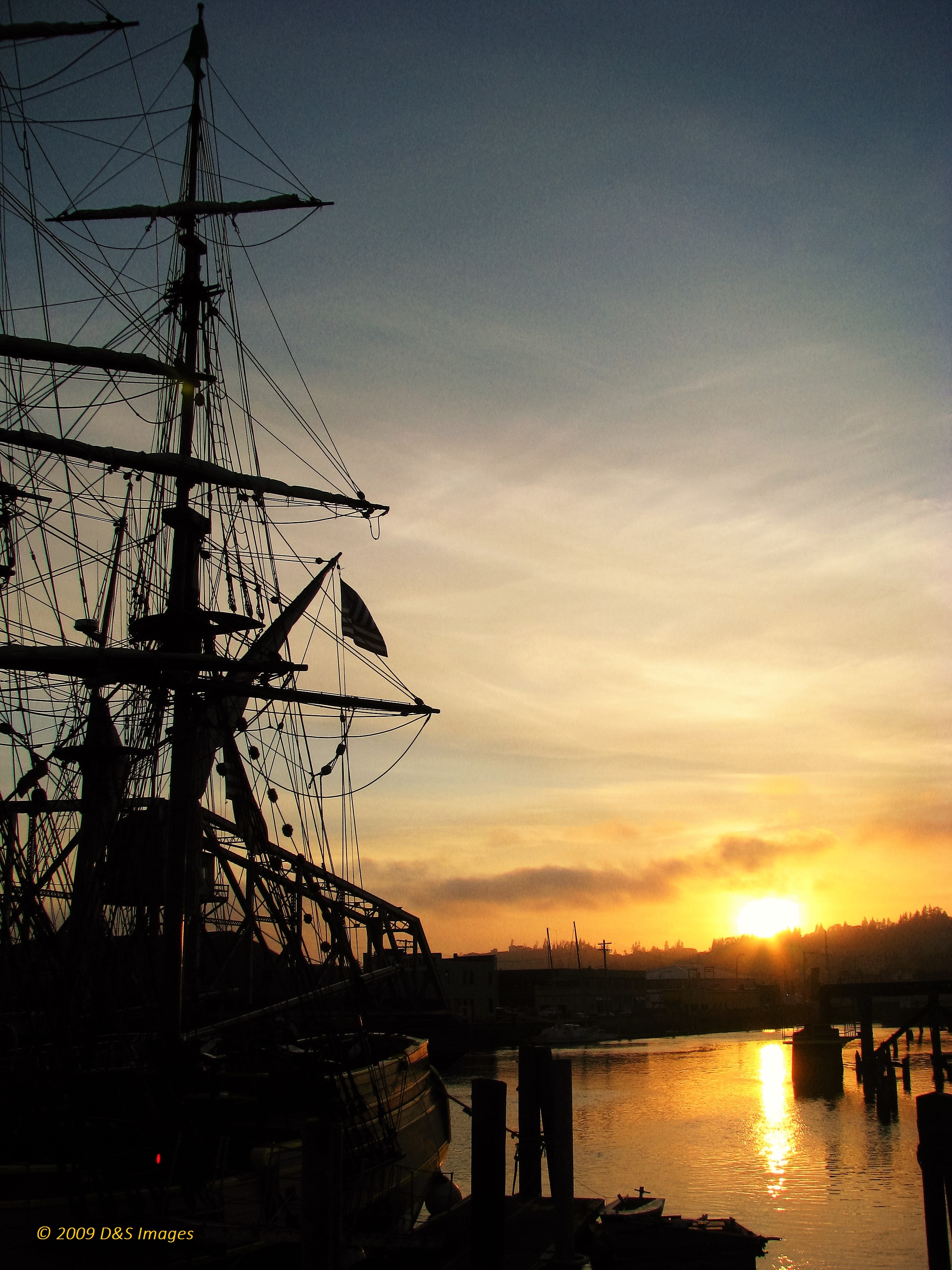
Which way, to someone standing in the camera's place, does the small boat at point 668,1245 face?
facing to the right of the viewer

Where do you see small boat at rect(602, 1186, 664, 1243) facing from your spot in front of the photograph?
facing to the right of the viewer

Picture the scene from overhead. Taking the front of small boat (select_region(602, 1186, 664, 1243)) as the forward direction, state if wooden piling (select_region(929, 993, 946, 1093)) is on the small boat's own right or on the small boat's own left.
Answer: on the small boat's own left

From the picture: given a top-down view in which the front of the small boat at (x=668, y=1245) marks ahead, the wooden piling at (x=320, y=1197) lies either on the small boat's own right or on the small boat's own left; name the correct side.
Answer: on the small boat's own right
